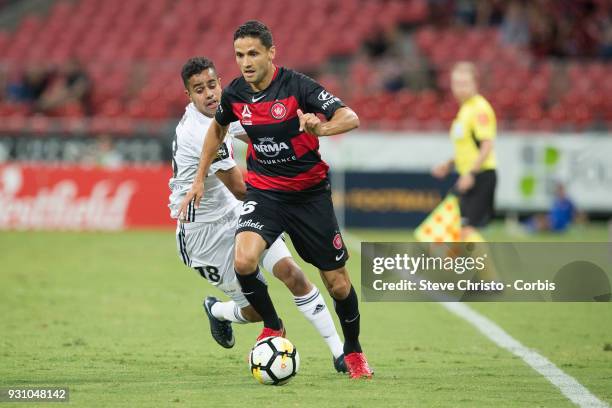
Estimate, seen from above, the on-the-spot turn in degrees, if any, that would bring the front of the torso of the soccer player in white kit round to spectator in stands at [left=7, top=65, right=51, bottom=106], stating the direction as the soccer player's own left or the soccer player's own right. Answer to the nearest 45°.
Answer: approximately 135° to the soccer player's own left

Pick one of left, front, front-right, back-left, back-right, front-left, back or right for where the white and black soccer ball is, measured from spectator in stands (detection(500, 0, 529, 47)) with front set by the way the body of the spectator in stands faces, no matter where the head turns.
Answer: front

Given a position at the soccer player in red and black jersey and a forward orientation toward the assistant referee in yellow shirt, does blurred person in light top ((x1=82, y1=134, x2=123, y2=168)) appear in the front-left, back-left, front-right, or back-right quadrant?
front-left

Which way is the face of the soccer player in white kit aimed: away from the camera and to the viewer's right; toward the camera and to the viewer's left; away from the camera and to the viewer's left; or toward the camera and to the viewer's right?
toward the camera and to the viewer's right

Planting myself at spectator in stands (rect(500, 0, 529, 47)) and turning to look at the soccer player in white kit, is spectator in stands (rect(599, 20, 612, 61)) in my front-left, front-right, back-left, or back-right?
back-left

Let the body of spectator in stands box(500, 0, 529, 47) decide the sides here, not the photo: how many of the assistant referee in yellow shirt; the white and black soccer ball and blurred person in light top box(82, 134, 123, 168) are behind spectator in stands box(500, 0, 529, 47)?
0

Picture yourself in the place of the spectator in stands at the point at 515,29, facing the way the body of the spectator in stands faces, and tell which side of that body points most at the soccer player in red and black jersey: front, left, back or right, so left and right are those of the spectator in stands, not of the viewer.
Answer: front

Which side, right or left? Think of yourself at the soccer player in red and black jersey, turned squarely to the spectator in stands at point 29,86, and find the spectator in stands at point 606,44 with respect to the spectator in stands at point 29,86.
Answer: right

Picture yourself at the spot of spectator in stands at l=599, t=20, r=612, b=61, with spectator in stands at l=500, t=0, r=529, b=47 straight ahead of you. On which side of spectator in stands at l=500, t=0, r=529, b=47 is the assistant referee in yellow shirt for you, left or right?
left

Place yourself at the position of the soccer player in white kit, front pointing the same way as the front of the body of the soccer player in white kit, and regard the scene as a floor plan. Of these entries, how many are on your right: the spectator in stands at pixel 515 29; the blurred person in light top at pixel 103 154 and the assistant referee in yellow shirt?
0

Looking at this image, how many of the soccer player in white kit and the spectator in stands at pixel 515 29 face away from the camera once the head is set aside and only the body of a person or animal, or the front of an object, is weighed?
0

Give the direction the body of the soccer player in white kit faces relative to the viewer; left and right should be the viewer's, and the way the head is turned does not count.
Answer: facing the viewer and to the right of the viewer

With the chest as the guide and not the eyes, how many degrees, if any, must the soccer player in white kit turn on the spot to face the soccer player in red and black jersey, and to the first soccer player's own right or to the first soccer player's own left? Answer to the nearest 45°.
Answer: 0° — they already face them

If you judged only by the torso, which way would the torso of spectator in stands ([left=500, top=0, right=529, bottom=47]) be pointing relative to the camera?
toward the camera

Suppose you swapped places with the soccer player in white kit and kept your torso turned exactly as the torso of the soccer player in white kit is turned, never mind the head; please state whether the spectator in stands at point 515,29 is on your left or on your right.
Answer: on your left

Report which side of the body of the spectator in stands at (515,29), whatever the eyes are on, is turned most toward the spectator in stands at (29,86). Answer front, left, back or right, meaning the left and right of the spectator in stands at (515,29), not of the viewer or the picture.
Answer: right

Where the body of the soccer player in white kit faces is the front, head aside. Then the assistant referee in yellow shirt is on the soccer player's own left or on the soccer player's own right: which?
on the soccer player's own left

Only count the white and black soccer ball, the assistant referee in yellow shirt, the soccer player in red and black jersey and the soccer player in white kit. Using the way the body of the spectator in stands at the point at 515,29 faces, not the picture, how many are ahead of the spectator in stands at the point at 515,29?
4
